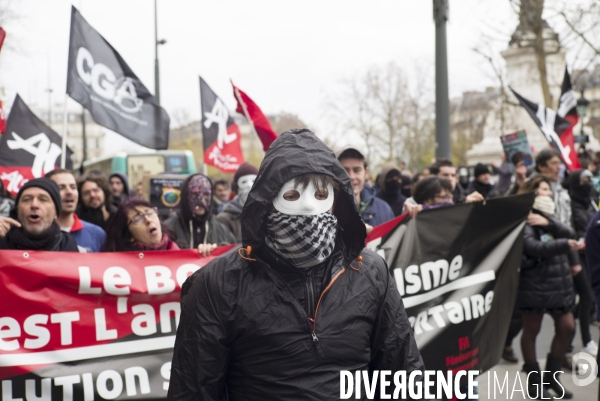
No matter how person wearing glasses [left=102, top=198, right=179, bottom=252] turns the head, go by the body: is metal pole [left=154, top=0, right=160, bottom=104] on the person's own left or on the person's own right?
on the person's own left

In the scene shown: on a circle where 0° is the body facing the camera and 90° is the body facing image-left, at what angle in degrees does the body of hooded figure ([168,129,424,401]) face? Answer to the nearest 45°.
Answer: approximately 0°

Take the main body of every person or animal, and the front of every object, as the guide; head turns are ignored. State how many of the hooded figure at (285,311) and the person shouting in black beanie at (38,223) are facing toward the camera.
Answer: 2

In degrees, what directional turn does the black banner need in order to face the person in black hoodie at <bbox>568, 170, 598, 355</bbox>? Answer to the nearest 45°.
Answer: approximately 135° to its left

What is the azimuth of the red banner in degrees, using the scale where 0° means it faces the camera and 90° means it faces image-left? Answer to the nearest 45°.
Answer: approximately 0°

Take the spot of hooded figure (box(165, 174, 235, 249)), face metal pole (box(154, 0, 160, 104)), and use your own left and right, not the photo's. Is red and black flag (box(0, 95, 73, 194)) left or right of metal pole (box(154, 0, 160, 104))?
left

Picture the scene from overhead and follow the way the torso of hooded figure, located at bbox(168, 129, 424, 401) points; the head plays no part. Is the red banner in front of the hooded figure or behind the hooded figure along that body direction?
behind
